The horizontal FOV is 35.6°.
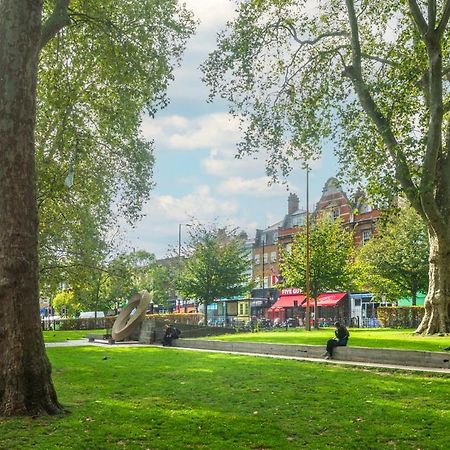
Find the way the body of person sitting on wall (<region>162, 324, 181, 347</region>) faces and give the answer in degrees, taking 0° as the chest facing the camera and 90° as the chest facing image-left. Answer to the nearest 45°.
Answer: approximately 45°

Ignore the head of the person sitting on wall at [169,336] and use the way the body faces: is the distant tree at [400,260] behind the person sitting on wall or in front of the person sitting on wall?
behind

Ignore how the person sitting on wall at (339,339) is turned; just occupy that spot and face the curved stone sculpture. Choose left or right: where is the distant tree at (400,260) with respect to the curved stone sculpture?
right

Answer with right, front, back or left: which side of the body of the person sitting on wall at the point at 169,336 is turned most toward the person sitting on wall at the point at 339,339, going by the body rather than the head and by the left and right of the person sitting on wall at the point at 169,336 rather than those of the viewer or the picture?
left

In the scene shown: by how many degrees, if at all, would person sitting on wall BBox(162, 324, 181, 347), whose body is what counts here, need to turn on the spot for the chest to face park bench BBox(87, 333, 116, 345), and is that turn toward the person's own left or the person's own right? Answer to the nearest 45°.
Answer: approximately 90° to the person's own right
